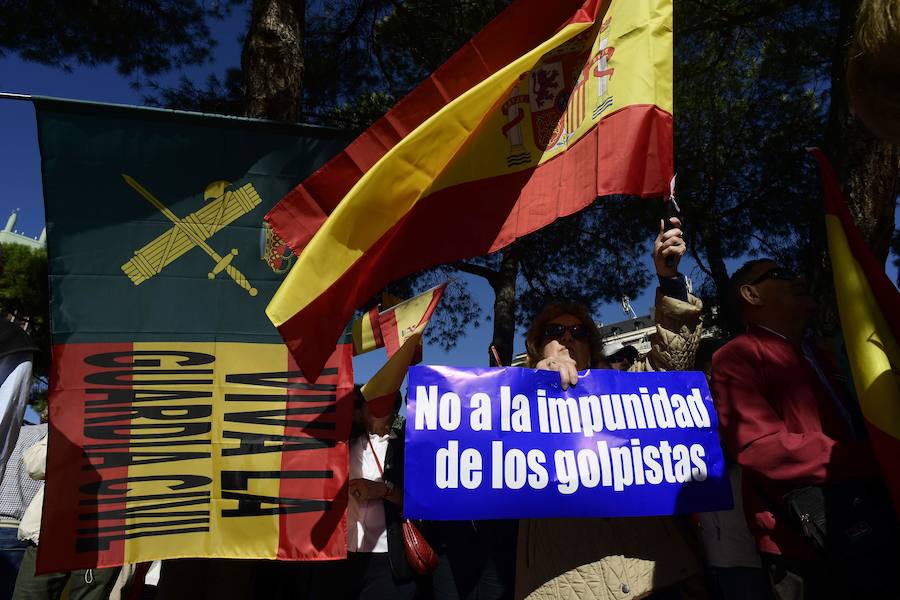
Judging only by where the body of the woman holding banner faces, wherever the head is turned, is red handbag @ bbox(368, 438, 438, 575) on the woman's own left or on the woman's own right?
on the woman's own right

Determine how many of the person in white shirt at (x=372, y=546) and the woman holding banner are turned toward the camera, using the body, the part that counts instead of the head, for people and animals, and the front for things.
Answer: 2

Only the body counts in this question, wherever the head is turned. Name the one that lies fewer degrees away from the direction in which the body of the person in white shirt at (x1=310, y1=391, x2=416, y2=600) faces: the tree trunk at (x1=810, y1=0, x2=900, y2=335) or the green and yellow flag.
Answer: the green and yellow flag

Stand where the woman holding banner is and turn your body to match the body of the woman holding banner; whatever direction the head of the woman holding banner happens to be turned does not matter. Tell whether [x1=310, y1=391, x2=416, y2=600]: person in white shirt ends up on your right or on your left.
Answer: on your right

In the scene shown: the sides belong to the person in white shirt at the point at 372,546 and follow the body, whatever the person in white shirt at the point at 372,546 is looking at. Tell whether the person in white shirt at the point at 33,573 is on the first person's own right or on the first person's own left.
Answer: on the first person's own right

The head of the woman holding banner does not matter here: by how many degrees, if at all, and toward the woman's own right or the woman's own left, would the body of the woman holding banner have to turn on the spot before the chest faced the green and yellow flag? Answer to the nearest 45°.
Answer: approximately 90° to the woman's own right

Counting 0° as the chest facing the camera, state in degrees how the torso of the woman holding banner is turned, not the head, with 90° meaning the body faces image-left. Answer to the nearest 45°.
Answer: approximately 0°

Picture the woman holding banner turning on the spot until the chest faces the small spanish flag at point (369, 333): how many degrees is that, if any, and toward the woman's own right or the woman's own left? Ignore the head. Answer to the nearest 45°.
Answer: approximately 135° to the woman's own right

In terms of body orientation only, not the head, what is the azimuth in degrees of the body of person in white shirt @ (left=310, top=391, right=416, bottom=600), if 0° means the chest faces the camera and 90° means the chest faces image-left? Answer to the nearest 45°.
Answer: approximately 0°

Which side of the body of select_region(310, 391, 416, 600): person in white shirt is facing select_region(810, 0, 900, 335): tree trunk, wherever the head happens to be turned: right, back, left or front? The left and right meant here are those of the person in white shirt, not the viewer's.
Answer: left
